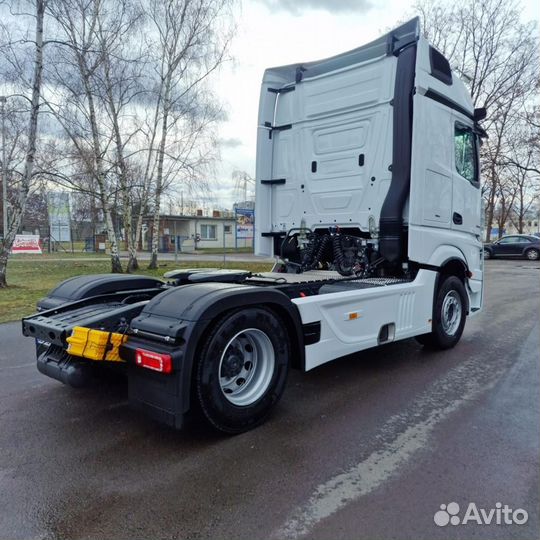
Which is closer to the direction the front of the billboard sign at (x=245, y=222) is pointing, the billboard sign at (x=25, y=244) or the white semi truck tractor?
the white semi truck tractor

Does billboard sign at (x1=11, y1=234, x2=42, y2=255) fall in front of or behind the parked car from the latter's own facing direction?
in front

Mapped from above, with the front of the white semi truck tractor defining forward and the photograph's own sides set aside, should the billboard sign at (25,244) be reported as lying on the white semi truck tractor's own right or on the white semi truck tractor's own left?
on the white semi truck tractor's own left

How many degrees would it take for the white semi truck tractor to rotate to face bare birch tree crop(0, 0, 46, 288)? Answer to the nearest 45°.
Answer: approximately 90° to its left

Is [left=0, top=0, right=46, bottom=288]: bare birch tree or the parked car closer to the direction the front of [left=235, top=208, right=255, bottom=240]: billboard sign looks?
the bare birch tree

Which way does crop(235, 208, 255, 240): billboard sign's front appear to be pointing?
toward the camera

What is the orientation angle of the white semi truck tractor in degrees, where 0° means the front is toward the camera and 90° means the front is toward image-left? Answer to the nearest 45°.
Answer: approximately 225°

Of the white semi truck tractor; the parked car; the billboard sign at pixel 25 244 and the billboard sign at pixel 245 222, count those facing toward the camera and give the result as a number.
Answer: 2

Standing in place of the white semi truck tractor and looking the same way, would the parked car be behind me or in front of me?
in front

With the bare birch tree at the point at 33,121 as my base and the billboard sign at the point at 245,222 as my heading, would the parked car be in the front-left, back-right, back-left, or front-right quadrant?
front-right

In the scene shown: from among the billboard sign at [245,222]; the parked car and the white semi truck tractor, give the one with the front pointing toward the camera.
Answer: the billboard sign

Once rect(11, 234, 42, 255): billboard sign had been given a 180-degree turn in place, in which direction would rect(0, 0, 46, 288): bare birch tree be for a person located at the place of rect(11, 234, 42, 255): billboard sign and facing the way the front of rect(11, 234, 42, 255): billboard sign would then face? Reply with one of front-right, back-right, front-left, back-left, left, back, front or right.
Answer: back

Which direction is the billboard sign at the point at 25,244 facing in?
toward the camera

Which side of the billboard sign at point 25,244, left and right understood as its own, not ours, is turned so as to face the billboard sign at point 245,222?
left

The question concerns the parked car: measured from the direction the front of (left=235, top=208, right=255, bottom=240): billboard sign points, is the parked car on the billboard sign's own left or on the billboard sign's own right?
on the billboard sign's own left

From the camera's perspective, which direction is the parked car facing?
to the viewer's left
